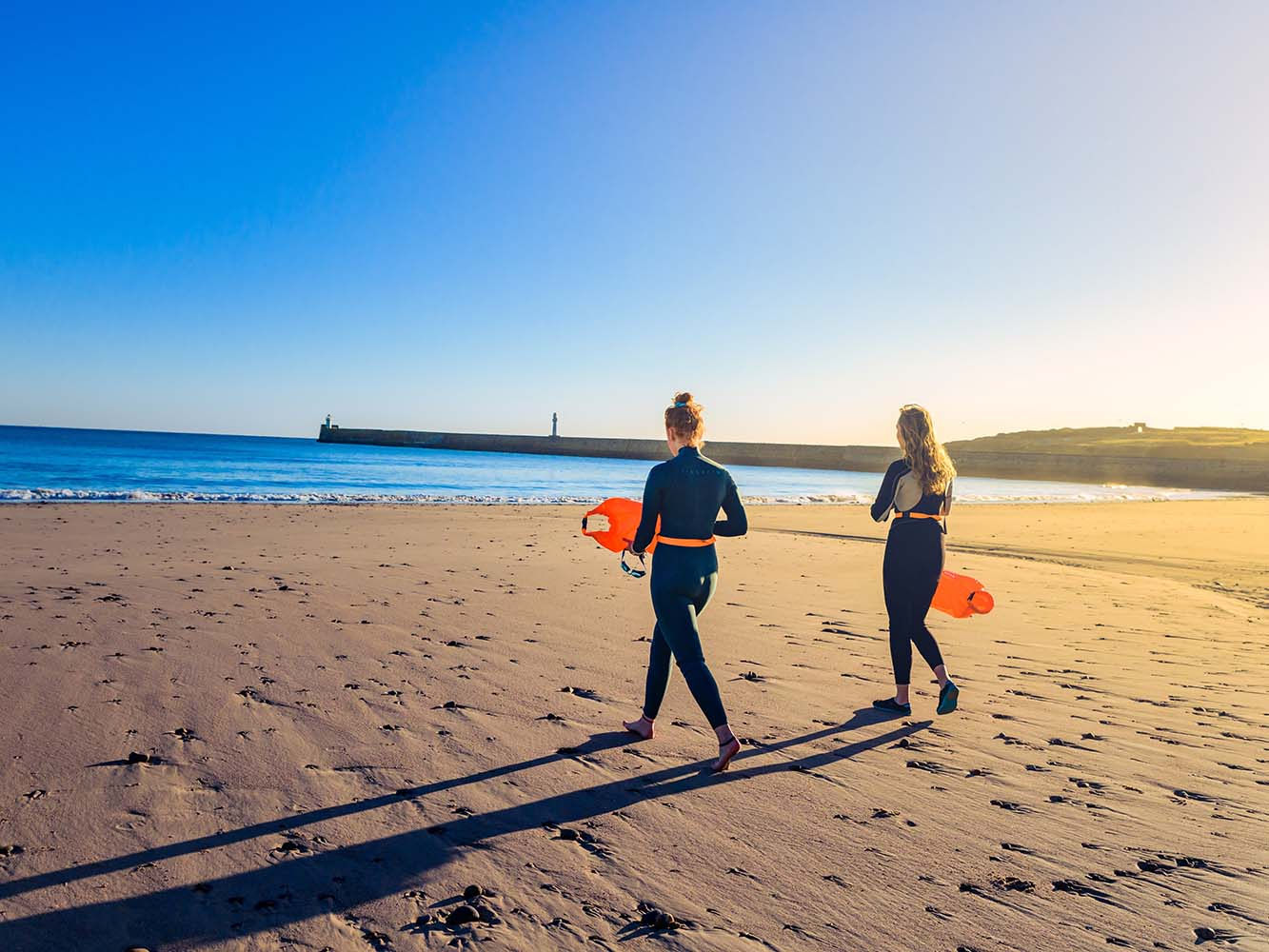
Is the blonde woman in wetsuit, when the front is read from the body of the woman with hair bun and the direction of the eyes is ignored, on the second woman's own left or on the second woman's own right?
on the second woman's own right

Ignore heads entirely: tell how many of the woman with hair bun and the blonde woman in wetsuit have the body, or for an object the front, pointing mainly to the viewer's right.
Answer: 0

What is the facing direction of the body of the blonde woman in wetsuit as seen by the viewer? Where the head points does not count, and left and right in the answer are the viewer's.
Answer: facing away from the viewer and to the left of the viewer

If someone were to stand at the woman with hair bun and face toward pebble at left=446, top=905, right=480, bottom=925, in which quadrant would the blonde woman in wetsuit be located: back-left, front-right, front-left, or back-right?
back-left

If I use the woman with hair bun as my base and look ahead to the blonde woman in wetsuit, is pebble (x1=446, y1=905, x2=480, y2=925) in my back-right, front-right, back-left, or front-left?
back-right

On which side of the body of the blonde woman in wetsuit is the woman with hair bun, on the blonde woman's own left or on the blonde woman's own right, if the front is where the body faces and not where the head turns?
on the blonde woman's own left

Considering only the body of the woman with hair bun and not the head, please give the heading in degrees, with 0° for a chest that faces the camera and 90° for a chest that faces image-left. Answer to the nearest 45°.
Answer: approximately 135°
